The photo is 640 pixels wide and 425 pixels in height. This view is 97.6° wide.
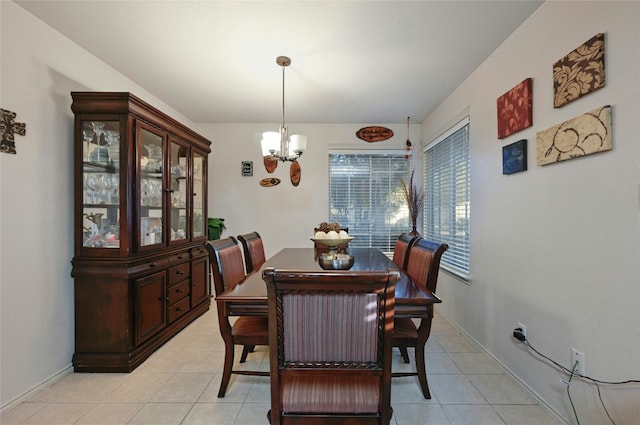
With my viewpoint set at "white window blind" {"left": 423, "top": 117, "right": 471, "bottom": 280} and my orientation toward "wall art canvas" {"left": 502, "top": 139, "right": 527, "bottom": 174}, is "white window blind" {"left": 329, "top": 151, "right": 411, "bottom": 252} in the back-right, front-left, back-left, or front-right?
back-right

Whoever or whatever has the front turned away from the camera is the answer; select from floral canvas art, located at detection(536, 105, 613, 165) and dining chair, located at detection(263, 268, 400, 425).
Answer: the dining chair

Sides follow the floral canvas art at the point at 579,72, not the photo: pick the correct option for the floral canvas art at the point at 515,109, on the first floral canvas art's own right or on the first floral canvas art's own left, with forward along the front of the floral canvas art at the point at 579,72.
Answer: on the first floral canvas art's own right

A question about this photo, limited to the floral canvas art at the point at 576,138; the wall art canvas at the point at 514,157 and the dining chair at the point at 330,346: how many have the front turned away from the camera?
1

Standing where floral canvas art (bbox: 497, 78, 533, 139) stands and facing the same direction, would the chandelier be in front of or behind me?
in front

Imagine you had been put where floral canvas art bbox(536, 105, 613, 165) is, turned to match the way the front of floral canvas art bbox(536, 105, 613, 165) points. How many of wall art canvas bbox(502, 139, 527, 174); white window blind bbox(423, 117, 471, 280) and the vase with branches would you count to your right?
3

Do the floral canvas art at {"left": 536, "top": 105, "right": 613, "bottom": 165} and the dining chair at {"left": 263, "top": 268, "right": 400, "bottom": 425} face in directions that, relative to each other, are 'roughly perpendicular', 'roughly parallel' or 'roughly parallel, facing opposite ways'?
roughly perpendicular

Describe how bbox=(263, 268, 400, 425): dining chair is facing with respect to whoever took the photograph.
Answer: facing away from the viewer

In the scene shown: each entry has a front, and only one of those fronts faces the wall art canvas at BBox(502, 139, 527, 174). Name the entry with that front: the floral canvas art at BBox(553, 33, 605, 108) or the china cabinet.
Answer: the china cabinet

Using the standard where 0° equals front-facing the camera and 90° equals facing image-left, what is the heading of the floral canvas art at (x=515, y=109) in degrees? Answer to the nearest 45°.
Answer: approximately 45°

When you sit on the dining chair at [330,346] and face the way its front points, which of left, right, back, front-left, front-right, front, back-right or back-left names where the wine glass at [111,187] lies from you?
front-left

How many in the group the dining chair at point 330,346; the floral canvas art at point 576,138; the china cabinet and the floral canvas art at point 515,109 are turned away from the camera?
1
